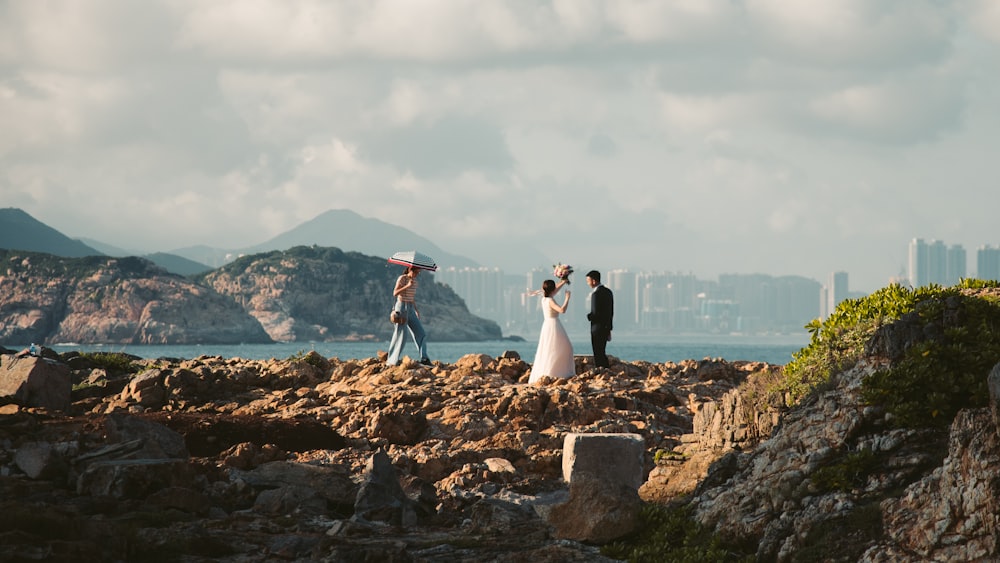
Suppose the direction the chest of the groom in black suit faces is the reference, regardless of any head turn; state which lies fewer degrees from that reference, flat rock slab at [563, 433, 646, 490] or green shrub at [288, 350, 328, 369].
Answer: the green shrub

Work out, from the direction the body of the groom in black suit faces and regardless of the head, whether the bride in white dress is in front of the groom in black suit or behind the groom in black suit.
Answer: in front

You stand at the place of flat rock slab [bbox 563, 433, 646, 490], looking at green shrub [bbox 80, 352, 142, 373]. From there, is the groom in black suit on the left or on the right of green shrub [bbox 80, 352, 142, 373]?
right

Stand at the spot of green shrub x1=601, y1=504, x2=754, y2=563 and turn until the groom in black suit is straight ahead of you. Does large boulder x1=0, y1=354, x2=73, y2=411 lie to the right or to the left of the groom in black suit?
left

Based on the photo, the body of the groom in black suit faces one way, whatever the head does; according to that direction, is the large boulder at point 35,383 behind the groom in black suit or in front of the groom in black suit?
in front

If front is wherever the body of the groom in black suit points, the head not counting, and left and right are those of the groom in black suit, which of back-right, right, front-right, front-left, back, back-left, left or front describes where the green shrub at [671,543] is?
left

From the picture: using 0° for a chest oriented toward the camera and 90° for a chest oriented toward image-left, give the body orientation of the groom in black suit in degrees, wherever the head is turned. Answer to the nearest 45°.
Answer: approximately 90°

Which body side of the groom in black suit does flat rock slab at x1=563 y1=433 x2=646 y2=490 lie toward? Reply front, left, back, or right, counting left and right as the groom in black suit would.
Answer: left

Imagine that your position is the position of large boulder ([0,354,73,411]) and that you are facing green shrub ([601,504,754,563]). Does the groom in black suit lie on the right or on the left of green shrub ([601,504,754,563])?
left
